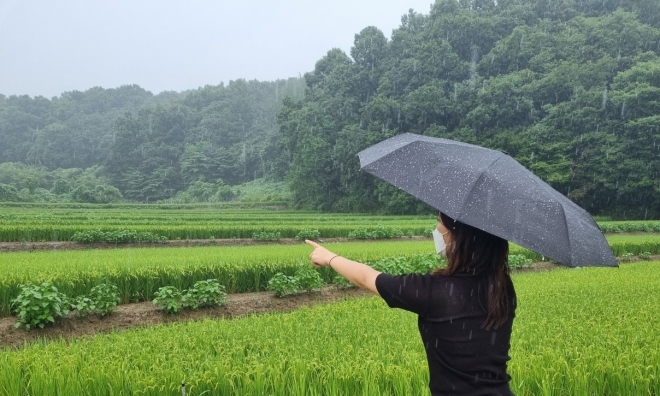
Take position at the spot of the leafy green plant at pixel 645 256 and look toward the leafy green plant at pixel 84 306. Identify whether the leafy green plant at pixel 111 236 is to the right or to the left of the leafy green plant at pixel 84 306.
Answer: right

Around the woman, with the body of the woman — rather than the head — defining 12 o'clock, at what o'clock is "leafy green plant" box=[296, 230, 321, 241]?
The leafy green plant is roughly at 1 o'clock from the woman.

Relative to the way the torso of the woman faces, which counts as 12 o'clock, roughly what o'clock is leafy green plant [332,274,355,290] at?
The leafy green plant is roughly at 1 o'clock from the woman.

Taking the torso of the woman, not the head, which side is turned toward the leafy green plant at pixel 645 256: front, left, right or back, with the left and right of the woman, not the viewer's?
right

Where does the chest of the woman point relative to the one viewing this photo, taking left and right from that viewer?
facing away from the viewer and to the left of the viewer

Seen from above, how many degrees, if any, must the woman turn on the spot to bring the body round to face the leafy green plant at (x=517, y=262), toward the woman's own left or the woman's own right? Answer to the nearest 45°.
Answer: approximately 45° to the woman's own right

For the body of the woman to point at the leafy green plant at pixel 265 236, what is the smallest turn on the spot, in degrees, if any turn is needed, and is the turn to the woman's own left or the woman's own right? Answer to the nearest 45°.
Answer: approximately 45° to the woman's own right

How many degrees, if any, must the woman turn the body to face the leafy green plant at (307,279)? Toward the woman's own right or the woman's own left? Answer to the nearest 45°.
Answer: approximately 45° to the woman's own right

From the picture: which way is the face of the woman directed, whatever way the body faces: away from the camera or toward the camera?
away from the camera
